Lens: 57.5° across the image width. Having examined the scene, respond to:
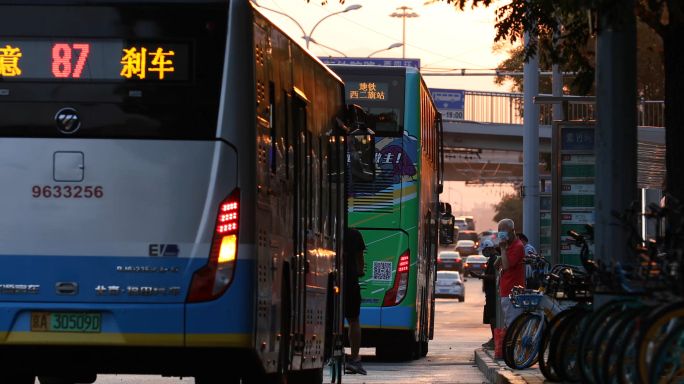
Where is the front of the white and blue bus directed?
away from the camera

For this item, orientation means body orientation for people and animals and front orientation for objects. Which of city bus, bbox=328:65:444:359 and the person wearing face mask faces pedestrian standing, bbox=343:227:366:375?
the person wearing face mask

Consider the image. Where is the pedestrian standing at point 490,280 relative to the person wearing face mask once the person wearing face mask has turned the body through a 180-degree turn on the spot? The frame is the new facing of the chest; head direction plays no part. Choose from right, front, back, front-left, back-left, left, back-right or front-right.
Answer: front-left

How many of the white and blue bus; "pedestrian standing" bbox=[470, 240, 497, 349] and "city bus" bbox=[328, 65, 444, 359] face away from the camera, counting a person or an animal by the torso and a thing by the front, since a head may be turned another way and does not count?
2

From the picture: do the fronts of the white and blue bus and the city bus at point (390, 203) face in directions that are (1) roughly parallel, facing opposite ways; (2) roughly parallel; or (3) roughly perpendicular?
roughly parallel

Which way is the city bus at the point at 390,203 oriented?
away from the camera

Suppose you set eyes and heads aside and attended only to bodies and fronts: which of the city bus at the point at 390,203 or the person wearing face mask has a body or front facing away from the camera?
the city bus

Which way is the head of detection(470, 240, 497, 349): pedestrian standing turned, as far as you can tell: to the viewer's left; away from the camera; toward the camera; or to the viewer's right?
to the viewer's left

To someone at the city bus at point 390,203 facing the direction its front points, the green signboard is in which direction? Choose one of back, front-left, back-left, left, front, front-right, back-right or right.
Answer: right

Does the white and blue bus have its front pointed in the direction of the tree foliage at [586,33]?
no

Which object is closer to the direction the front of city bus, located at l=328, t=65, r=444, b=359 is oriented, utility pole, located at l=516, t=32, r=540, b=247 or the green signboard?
the utility pole

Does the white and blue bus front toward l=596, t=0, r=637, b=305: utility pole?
no

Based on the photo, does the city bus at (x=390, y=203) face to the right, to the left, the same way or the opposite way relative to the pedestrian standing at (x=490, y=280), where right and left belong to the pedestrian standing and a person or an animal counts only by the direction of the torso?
to the right
